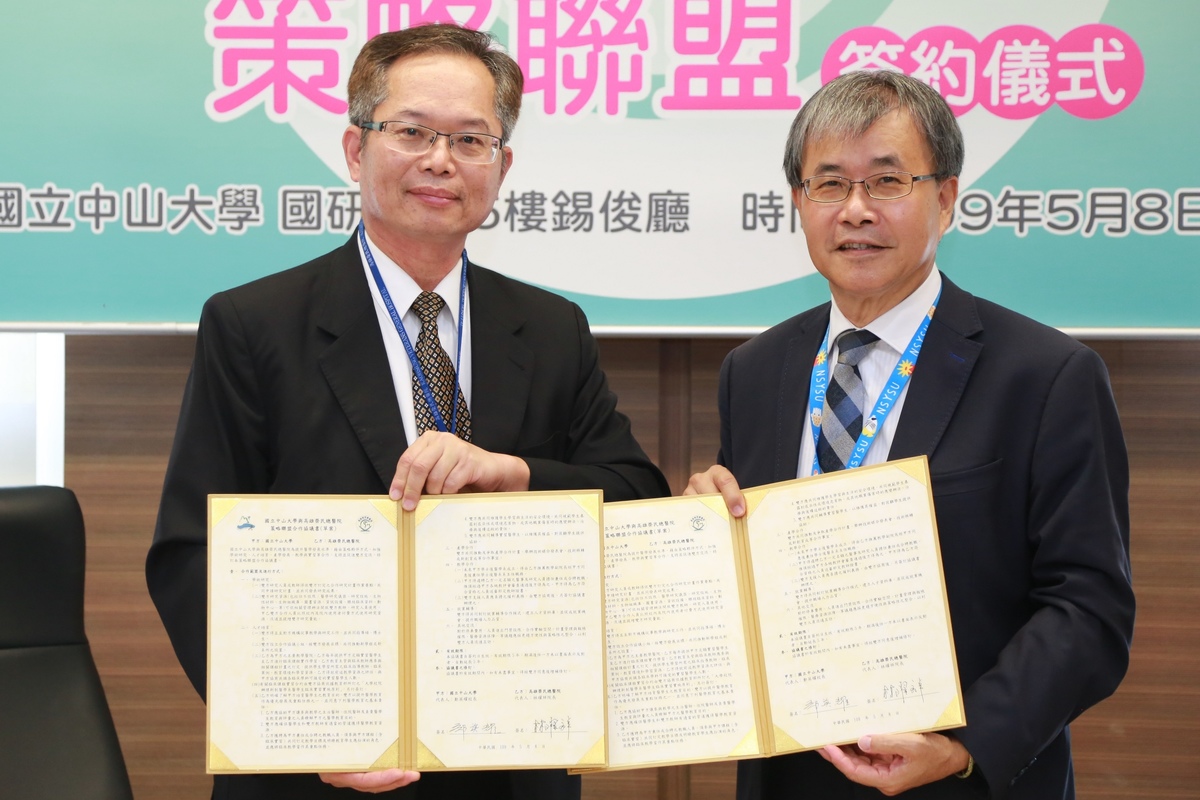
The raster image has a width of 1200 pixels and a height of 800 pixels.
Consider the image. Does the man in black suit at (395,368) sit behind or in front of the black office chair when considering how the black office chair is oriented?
in front
